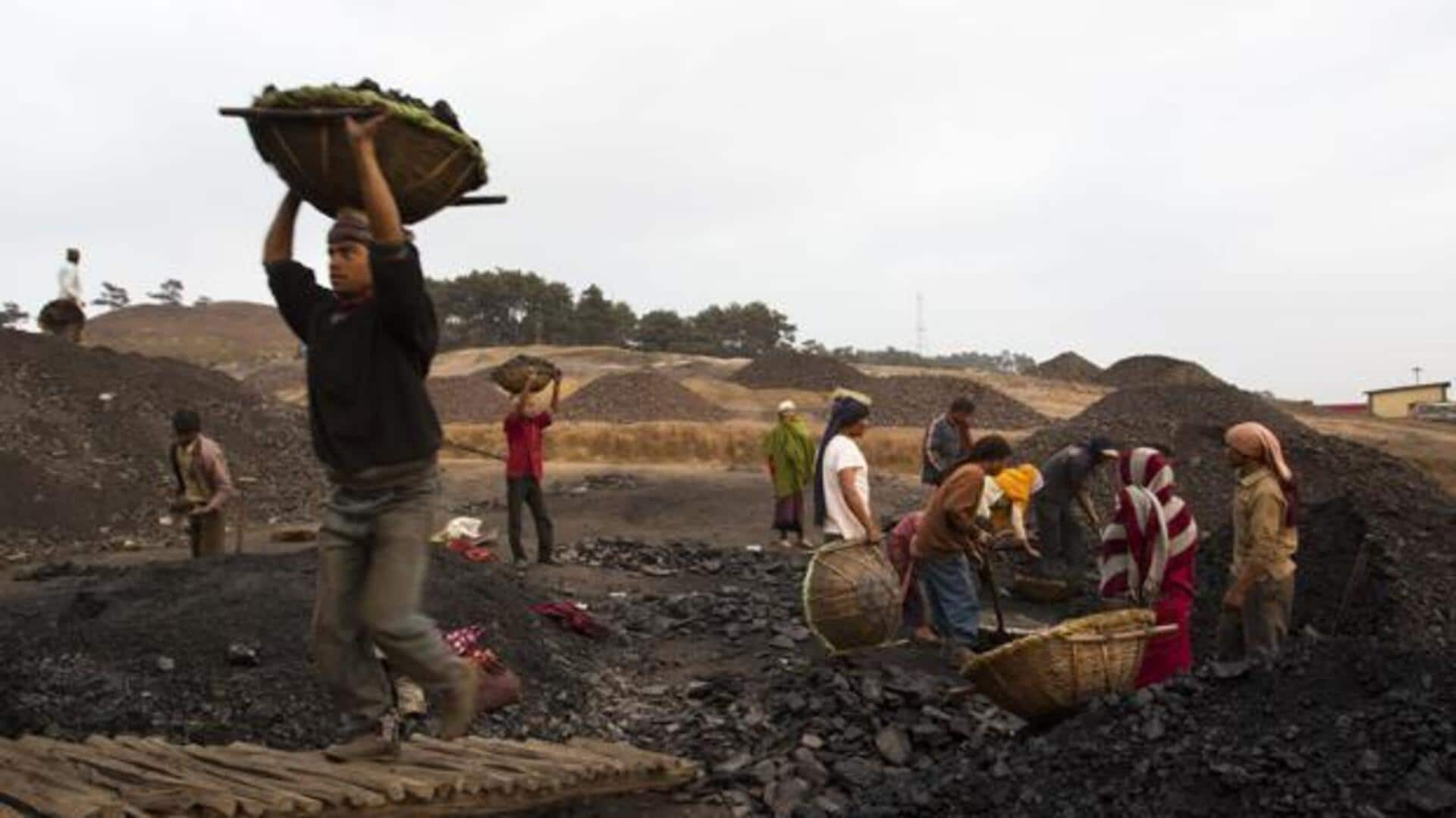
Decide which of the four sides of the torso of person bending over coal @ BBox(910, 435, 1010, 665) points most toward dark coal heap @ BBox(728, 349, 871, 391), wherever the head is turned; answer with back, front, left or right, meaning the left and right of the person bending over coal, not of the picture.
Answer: left

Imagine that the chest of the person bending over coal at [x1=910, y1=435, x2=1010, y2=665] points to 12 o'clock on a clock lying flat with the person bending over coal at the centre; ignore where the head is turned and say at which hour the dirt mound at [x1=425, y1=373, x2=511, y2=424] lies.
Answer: The dirt mound is roughly at 8 o'clock from the person bending over coal.

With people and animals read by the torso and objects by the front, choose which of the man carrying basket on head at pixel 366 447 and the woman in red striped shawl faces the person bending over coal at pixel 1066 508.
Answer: the woman in red striped shawl

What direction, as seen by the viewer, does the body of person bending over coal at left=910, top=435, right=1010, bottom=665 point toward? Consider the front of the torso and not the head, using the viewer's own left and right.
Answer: facing to the right of the viewer

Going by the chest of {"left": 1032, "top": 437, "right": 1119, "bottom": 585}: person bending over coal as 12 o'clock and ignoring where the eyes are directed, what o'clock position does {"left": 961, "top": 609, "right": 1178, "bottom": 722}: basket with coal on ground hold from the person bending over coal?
The basket with coal on ground is roughly at 3 o'clock from the person bending over coal.

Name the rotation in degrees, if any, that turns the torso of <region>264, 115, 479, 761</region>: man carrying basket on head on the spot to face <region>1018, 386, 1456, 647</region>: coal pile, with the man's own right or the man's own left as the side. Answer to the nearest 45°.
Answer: approximately 180°

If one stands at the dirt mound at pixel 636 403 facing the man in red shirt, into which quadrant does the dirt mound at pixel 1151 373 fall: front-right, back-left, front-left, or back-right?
back-left

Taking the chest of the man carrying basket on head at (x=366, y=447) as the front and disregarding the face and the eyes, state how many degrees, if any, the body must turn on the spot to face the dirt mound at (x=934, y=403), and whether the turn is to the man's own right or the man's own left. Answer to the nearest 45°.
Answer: approximately 180°
